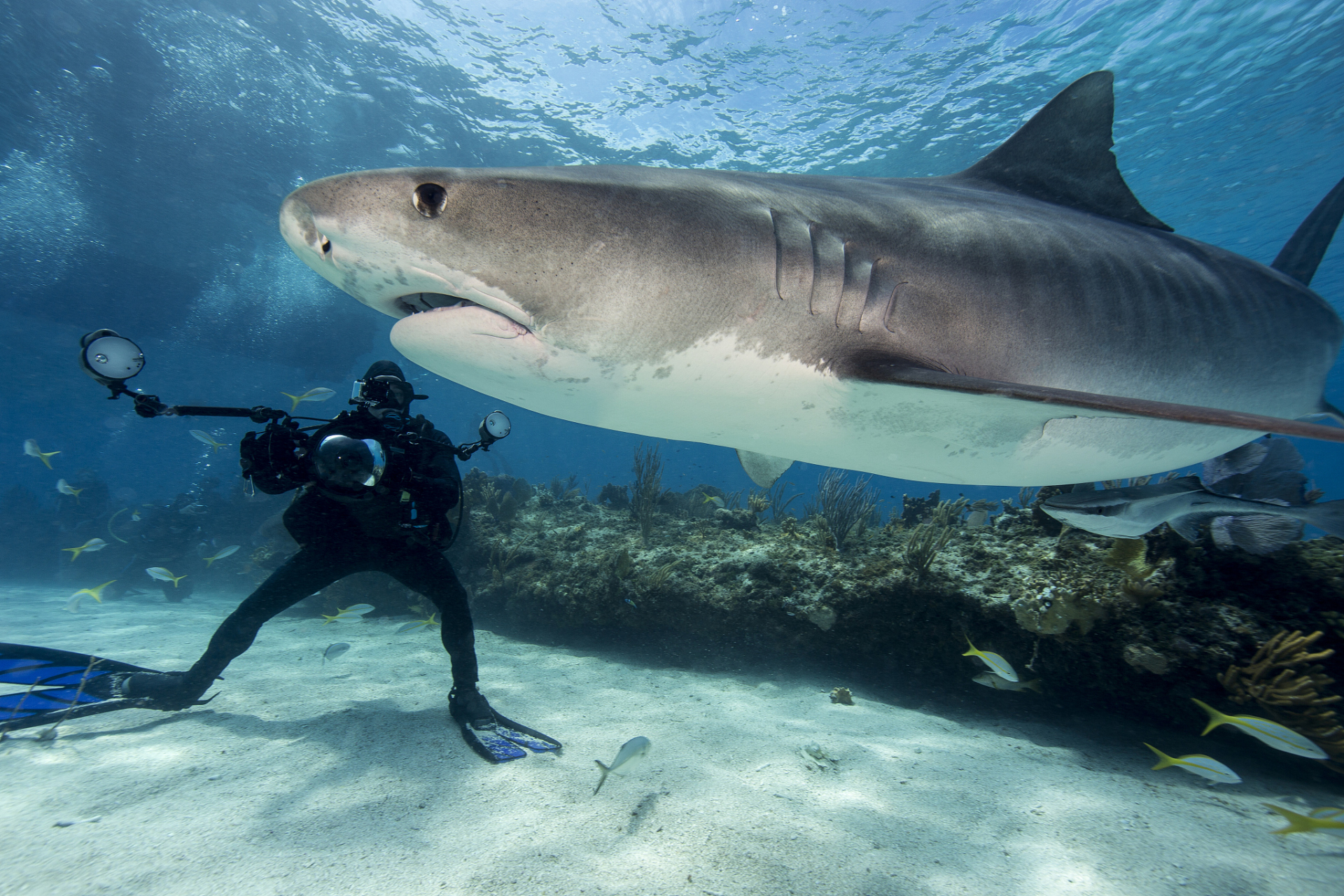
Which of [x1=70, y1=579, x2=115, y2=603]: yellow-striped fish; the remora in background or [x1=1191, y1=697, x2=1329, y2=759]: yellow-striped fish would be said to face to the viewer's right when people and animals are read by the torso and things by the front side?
[x1=1191, y1=697, x2=1329, y2=759]: yellow-striped fish

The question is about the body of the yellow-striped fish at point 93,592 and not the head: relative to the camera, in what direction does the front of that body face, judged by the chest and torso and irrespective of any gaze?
to the viewer's left

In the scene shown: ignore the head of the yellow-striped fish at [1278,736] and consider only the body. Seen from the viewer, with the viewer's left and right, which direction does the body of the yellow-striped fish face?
facing to the right of the viewer

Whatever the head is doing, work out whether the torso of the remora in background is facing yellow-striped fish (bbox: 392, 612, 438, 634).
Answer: yes

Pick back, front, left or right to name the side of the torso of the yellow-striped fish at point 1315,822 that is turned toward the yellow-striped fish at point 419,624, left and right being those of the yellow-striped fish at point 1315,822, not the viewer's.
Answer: back

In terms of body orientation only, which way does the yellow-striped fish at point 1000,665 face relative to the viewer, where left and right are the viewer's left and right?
facing to the right of the viewer

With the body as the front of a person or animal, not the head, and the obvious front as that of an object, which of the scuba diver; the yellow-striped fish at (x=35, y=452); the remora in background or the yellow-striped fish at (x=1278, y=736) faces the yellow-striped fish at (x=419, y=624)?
the remora in background

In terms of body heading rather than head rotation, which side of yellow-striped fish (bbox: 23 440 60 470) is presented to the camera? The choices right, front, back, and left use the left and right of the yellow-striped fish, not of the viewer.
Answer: left

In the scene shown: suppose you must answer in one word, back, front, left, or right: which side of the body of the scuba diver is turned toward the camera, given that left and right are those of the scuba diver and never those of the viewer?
front

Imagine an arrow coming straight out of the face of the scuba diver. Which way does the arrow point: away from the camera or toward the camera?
toward the camera
